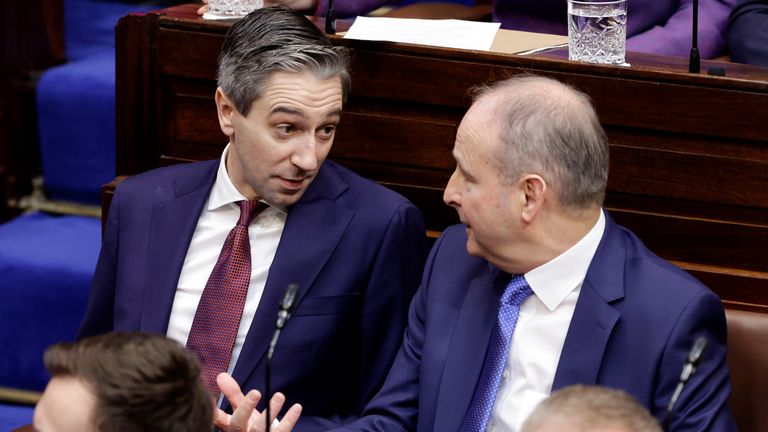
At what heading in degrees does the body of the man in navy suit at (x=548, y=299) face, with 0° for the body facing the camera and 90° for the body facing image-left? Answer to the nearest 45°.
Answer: approximately 45°

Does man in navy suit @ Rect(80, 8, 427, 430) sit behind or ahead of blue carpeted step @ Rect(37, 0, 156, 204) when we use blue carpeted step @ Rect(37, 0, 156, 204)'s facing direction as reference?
ahead

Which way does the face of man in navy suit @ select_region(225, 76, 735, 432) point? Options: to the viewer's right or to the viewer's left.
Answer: to the viewer's left

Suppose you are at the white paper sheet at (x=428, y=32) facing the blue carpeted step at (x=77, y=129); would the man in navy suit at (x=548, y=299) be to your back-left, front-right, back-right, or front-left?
back-left

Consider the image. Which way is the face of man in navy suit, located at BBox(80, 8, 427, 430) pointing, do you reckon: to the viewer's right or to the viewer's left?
to the viewer's right

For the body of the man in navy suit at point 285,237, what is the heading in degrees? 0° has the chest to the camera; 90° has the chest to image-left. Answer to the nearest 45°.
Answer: approximately 0°

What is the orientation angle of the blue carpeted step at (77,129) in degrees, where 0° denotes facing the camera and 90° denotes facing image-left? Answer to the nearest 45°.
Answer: approximately 0°

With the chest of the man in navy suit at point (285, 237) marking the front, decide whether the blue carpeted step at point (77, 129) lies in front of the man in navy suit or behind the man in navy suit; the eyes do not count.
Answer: behind
